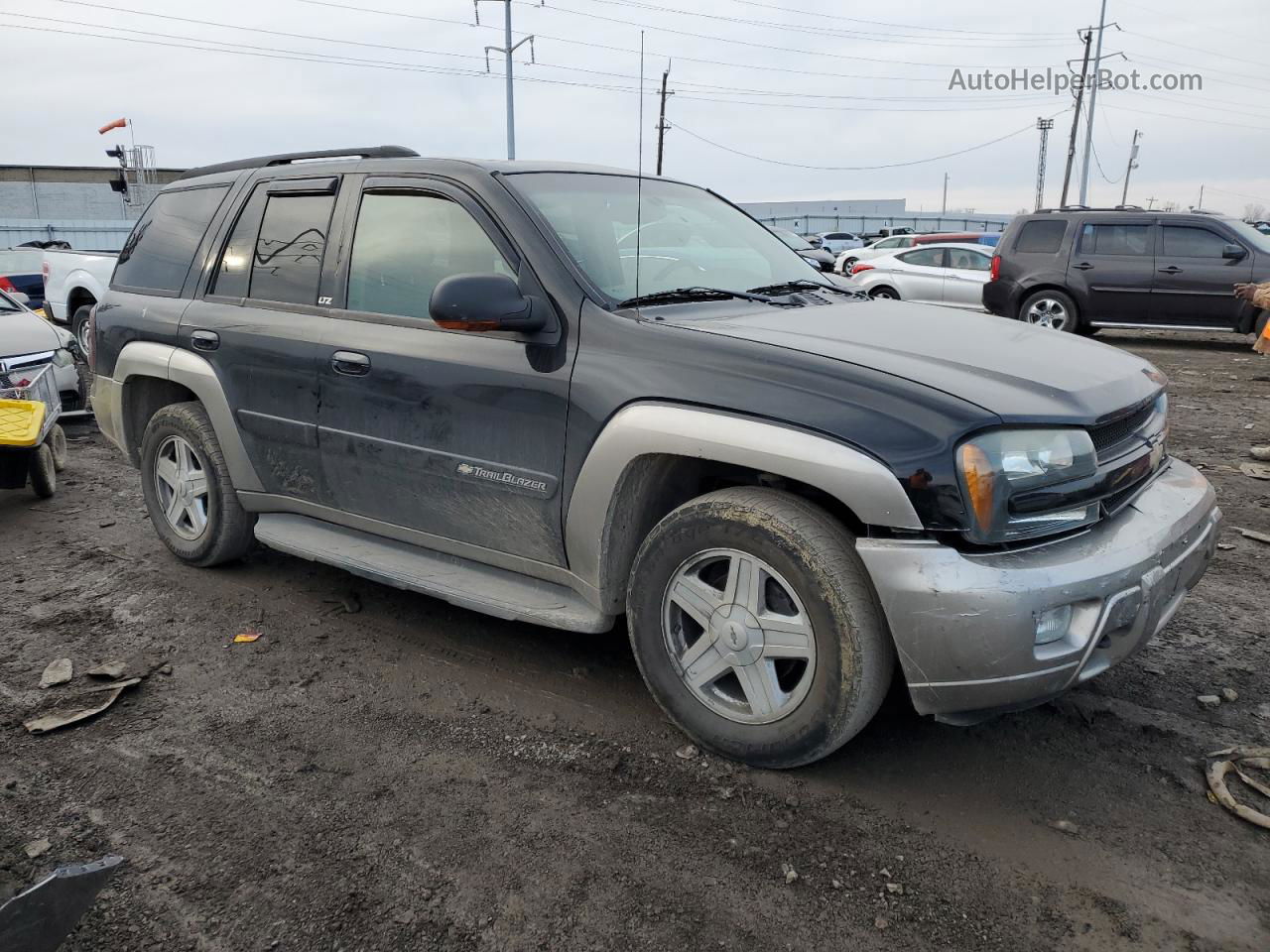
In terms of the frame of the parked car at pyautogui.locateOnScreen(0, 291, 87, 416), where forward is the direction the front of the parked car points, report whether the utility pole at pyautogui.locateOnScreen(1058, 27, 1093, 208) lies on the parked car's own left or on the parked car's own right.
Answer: on the parked car's own left

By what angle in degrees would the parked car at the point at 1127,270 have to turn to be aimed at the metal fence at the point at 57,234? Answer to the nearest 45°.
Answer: approximately 180°

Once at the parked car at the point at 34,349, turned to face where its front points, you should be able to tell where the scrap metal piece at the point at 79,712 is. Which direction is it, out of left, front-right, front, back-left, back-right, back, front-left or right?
front-right

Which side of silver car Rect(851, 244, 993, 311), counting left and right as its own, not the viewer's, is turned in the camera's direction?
right

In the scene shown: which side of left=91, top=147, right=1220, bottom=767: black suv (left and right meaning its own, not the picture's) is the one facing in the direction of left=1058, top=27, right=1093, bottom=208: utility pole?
left

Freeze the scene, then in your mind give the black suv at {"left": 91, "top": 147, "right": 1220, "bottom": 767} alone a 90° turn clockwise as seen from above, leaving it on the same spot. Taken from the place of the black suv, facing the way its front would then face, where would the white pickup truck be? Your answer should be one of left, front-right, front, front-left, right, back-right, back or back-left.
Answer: right

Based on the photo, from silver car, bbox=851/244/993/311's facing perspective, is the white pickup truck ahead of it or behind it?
behind

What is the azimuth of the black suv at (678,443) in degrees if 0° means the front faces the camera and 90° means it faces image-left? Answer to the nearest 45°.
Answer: approximately 315°

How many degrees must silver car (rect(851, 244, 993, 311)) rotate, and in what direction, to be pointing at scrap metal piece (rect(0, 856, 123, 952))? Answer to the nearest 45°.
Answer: approximately 90° to its right

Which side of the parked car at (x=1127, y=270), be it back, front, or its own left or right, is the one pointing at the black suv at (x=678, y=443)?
right

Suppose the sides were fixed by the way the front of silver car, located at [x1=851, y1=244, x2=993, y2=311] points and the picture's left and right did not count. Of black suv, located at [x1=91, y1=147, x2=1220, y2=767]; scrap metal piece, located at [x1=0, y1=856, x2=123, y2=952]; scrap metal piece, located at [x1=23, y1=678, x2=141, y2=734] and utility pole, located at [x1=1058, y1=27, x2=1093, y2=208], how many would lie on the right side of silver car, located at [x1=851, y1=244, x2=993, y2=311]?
3

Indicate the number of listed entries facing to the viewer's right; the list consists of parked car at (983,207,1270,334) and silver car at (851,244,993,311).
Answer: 2

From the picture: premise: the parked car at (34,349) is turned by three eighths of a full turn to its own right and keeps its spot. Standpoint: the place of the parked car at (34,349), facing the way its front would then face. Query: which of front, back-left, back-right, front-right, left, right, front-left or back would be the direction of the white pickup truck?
right

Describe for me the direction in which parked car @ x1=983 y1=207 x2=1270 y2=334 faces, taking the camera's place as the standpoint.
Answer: facing to the right of the viewer
